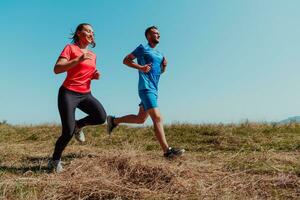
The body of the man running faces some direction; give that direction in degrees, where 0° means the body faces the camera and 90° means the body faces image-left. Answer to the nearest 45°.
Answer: approximately 315°

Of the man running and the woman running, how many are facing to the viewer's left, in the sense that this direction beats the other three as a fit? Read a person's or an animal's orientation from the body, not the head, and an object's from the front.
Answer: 0

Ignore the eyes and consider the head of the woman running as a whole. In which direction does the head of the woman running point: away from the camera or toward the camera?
toward the camera

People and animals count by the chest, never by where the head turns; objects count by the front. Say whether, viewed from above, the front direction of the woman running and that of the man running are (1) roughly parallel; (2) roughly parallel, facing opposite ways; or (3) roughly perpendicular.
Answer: roughly parallel

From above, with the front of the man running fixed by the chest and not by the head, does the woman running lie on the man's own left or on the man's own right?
on the man's own right

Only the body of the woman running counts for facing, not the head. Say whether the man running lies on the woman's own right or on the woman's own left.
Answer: on the woman's own left
